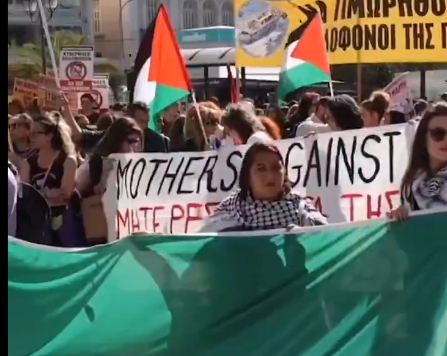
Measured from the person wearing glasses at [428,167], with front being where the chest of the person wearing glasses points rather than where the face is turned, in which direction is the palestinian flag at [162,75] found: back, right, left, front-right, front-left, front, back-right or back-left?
back-right

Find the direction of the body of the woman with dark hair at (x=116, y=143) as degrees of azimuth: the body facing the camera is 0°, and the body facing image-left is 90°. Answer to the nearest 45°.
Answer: approximately 315°

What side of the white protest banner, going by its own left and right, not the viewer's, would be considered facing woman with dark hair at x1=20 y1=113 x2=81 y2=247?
right

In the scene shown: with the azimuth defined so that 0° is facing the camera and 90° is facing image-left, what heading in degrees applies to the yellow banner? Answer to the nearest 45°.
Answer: approximately 0°

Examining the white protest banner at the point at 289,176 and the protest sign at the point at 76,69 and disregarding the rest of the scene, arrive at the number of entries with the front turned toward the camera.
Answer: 2

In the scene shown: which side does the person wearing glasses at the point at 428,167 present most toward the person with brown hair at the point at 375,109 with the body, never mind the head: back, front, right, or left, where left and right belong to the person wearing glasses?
back

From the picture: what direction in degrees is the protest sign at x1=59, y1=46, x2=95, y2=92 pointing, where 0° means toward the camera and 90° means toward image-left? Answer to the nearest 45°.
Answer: approximately 0°

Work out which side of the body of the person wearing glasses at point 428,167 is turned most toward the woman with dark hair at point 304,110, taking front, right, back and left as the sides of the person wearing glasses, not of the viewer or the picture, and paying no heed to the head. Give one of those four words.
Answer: back
